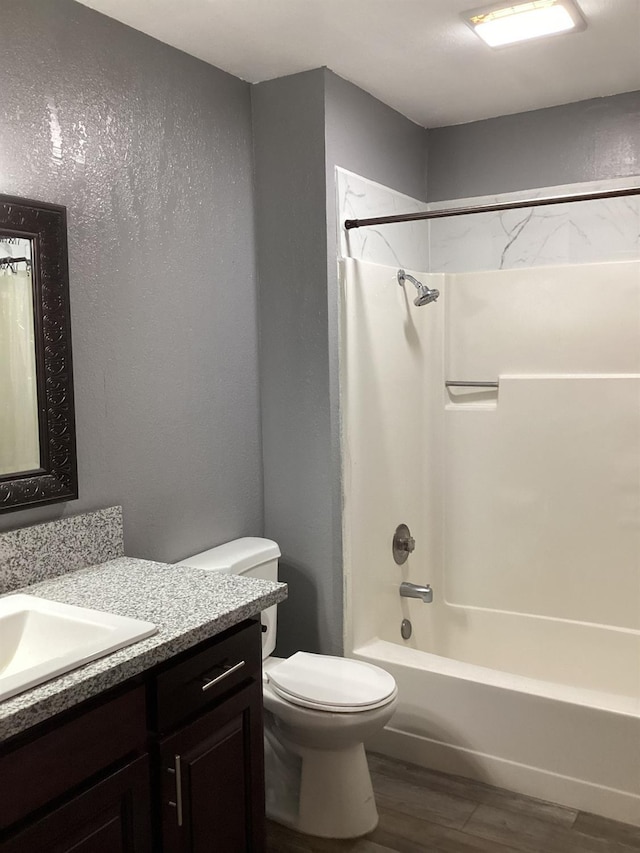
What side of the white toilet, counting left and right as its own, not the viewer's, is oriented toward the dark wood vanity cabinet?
right

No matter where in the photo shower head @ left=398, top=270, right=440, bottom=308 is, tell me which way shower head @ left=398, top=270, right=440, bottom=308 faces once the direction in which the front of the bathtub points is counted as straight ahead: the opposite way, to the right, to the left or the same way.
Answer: to the left

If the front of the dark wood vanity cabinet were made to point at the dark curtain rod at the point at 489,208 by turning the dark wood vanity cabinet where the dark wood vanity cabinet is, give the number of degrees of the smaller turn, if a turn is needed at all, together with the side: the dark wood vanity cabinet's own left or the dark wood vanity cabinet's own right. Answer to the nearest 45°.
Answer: approximately 90° to the dark wood vanity cabinet's own left

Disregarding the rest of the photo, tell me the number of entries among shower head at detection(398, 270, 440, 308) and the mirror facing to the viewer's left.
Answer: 0

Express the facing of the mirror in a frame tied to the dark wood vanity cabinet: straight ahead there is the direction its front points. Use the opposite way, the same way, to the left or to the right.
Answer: the same way

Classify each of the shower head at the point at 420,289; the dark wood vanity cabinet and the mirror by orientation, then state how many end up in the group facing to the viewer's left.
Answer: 0

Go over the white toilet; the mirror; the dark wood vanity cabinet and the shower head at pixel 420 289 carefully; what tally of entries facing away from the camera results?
0

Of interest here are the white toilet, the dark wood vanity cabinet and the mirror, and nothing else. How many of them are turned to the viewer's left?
0

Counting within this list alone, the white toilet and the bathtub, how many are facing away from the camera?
0

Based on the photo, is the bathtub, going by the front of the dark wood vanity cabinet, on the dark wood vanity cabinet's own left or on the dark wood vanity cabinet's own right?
on the dark wood vanity cabinet's own left

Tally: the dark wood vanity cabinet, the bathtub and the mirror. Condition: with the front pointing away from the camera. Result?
0

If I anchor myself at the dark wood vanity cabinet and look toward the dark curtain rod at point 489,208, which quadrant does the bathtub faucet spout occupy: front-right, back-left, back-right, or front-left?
front-left
